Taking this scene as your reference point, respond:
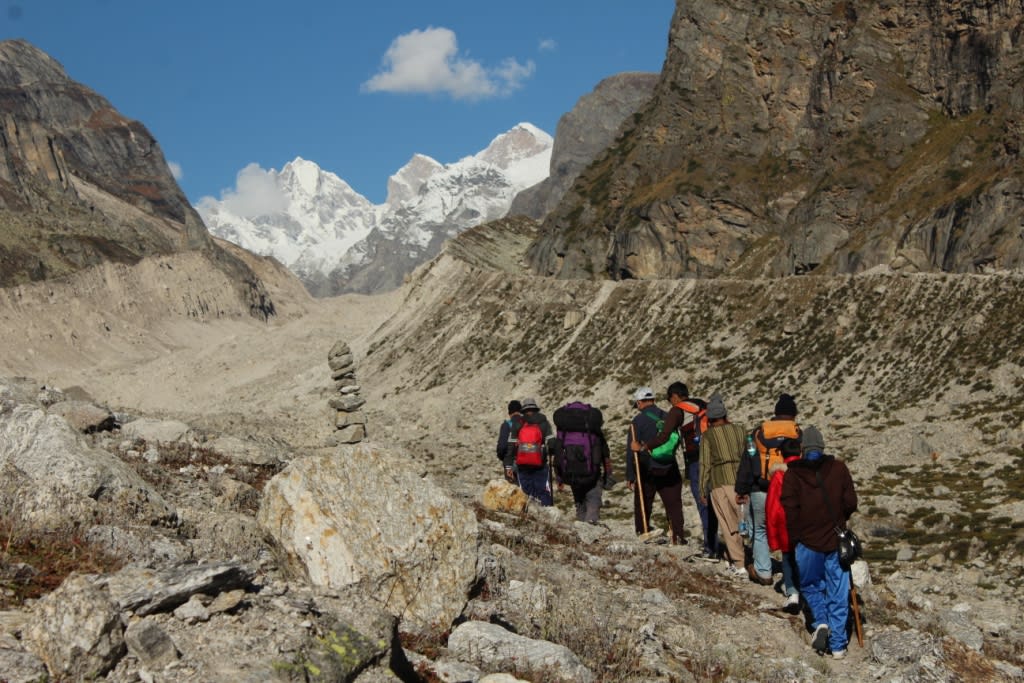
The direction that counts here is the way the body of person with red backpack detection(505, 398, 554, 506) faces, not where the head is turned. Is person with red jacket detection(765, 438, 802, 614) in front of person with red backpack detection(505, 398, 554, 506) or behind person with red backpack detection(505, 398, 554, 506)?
behind

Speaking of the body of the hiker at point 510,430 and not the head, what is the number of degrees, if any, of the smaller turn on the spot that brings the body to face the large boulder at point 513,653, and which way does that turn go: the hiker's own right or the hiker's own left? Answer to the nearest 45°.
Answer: approximately 180°

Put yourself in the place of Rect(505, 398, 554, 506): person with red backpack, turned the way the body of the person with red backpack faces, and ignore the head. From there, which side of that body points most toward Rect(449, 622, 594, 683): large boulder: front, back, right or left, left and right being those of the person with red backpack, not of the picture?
back

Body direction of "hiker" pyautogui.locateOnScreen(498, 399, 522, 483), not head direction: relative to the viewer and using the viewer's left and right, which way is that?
facing away from the viewer

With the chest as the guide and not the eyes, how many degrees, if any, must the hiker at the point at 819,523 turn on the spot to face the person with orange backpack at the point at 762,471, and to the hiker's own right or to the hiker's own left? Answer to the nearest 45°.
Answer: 0° — they already face them

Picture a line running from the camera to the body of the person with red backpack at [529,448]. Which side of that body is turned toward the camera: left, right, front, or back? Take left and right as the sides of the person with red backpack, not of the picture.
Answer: back

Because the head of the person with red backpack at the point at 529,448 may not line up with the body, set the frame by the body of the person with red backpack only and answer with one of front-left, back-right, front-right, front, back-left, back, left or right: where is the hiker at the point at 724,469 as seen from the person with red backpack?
back-right

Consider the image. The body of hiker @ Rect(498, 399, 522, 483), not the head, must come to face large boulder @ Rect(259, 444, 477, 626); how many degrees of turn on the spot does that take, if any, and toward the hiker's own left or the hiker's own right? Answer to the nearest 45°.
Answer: approximately 180°

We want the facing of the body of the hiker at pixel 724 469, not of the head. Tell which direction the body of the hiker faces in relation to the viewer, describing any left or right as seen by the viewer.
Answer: facing away from the viewer

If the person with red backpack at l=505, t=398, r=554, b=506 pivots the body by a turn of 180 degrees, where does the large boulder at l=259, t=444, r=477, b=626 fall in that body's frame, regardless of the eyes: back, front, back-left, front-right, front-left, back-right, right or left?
front

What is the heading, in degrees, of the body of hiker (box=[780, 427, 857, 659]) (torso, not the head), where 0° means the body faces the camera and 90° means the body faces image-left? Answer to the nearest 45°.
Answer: approximately 180°

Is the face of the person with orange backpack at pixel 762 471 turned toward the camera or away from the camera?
away from the camera
